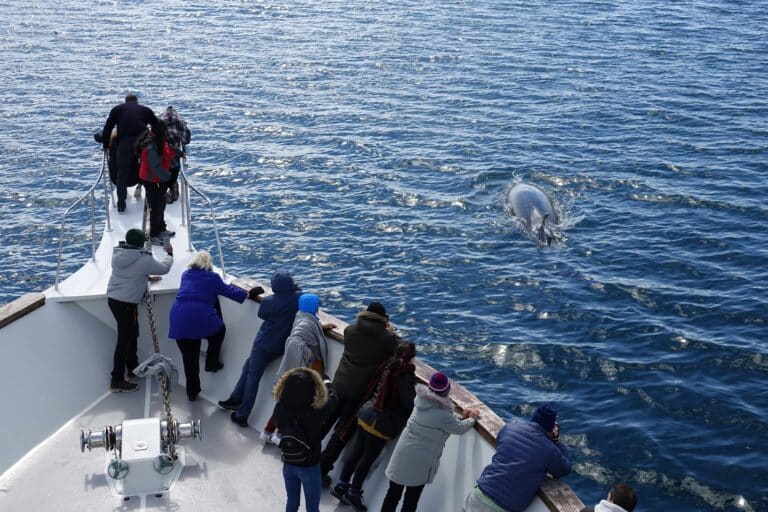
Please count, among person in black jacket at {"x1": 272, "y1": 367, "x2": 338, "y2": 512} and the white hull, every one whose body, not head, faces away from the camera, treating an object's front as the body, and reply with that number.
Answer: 2

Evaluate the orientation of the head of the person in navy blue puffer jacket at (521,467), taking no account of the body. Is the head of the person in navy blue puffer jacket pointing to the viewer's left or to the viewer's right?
to the viewer's right

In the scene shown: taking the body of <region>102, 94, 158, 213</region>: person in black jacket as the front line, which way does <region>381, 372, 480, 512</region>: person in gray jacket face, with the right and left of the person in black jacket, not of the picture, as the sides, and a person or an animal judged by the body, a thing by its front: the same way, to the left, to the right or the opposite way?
to the right

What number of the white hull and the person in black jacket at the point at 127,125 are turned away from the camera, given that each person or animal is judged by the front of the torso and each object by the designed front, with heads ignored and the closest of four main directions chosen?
2

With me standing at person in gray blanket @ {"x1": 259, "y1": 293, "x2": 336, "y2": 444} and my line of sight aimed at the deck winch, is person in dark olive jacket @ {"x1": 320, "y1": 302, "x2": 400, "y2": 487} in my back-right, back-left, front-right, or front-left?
back-left

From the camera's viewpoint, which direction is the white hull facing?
away from the camera

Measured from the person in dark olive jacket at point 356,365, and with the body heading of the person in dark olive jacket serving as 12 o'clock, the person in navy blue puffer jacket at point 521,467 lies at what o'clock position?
The person in navy blue puffer jacket is roughly at 3 o'clock from the person in dark olive jacket.

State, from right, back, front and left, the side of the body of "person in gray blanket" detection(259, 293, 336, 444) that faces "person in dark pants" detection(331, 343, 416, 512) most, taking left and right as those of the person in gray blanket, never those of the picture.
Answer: right

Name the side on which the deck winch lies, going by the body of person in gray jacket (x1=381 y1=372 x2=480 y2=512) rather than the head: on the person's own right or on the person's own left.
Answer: on the person's own left

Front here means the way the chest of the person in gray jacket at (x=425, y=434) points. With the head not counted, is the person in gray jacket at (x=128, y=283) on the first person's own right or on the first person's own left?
on the first person's own left

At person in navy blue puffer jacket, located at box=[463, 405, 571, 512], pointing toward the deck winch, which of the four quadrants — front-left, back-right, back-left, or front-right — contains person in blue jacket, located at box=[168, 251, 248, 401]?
front-right

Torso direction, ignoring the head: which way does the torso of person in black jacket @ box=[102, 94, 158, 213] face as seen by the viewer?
away from the camera

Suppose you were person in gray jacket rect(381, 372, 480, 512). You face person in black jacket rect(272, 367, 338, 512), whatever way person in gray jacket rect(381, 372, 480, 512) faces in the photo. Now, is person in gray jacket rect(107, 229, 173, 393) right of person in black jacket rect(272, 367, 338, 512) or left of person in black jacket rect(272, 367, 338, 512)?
right

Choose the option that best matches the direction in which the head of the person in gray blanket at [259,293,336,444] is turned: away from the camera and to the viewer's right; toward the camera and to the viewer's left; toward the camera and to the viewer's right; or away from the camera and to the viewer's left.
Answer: away from the camera and to the viewer's right

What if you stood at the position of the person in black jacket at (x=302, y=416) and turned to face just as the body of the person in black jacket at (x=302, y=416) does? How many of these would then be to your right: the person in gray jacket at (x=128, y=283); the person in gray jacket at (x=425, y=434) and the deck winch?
1

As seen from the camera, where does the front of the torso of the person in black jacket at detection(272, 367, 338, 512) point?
away from the camera
